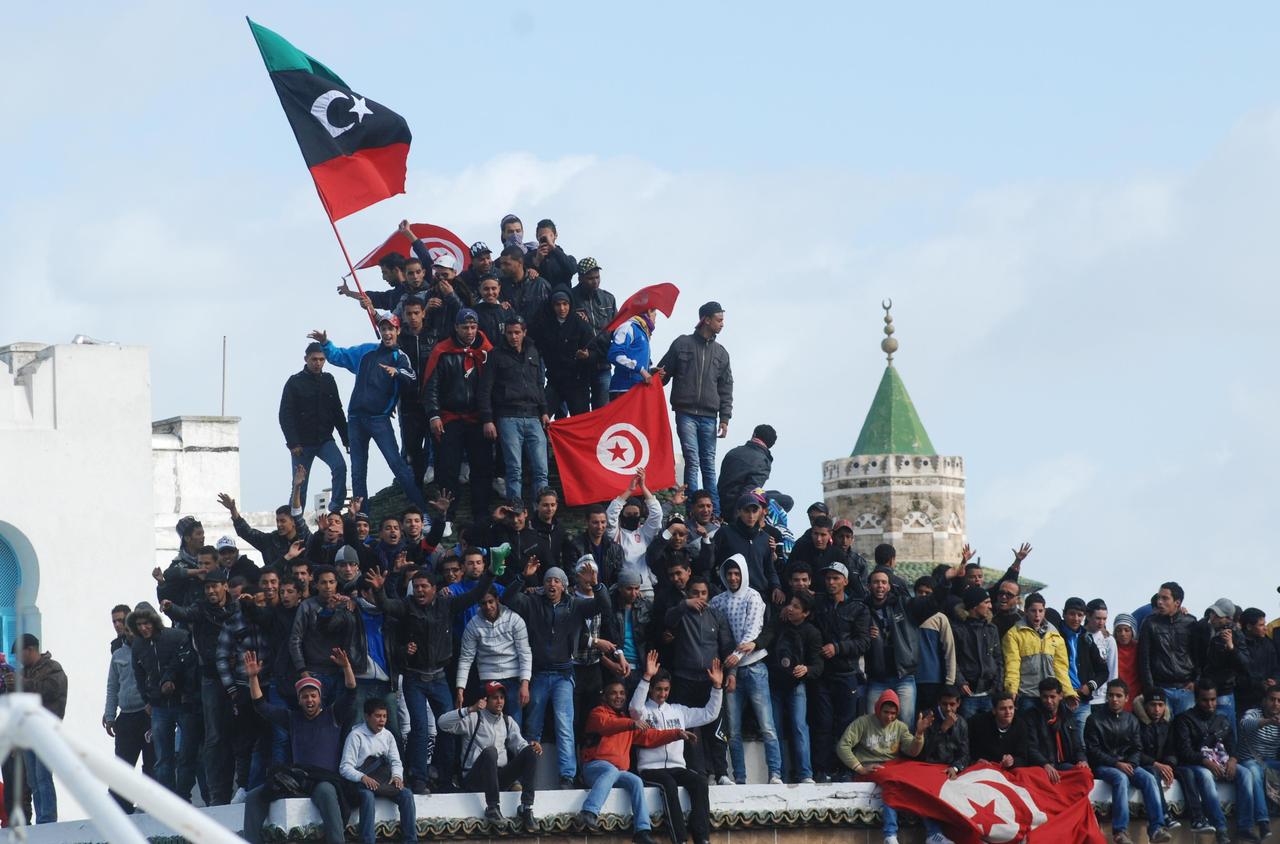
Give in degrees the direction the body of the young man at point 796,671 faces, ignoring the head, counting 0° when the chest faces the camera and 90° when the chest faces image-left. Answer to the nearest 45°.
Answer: approximately 45°

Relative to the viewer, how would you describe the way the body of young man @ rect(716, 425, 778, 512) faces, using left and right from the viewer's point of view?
facing away from the viewer and to the right of the viewer

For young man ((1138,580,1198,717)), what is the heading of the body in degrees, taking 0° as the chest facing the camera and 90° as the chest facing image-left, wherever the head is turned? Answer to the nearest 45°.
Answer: approximately 0°

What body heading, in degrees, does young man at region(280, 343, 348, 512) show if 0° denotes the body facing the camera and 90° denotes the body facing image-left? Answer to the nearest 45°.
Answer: approximately 0°

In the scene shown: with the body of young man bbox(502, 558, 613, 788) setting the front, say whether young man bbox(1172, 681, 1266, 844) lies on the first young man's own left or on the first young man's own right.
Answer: on the first young man's own left

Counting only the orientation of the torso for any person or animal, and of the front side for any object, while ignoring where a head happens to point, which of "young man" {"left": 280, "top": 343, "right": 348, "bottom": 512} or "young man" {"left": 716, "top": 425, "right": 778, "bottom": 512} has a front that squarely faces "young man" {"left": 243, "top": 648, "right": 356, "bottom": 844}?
"young man" {"left": 280, "top": 343, "right": 348, "bottom": 512}

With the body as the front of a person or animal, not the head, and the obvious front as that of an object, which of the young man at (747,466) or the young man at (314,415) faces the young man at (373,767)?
the young man at (314,415)
